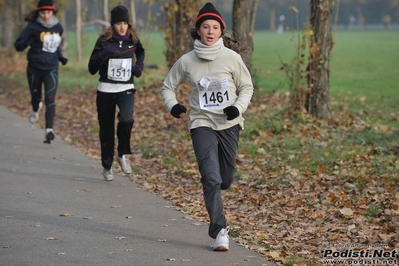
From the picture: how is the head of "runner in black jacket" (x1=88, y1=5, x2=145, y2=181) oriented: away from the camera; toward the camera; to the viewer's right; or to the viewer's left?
toward the camera

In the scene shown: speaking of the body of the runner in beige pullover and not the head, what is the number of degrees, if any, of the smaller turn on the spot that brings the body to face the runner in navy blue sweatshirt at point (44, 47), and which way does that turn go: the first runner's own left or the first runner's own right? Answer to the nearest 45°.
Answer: approximately 135° to the first runner's own right

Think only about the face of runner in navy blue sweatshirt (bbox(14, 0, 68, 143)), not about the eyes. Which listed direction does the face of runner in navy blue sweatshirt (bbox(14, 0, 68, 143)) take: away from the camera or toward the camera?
toward the camera

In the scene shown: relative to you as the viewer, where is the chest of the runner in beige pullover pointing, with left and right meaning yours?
facing the viewer

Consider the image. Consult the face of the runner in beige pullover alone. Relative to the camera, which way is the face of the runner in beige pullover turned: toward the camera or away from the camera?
toward the camera
